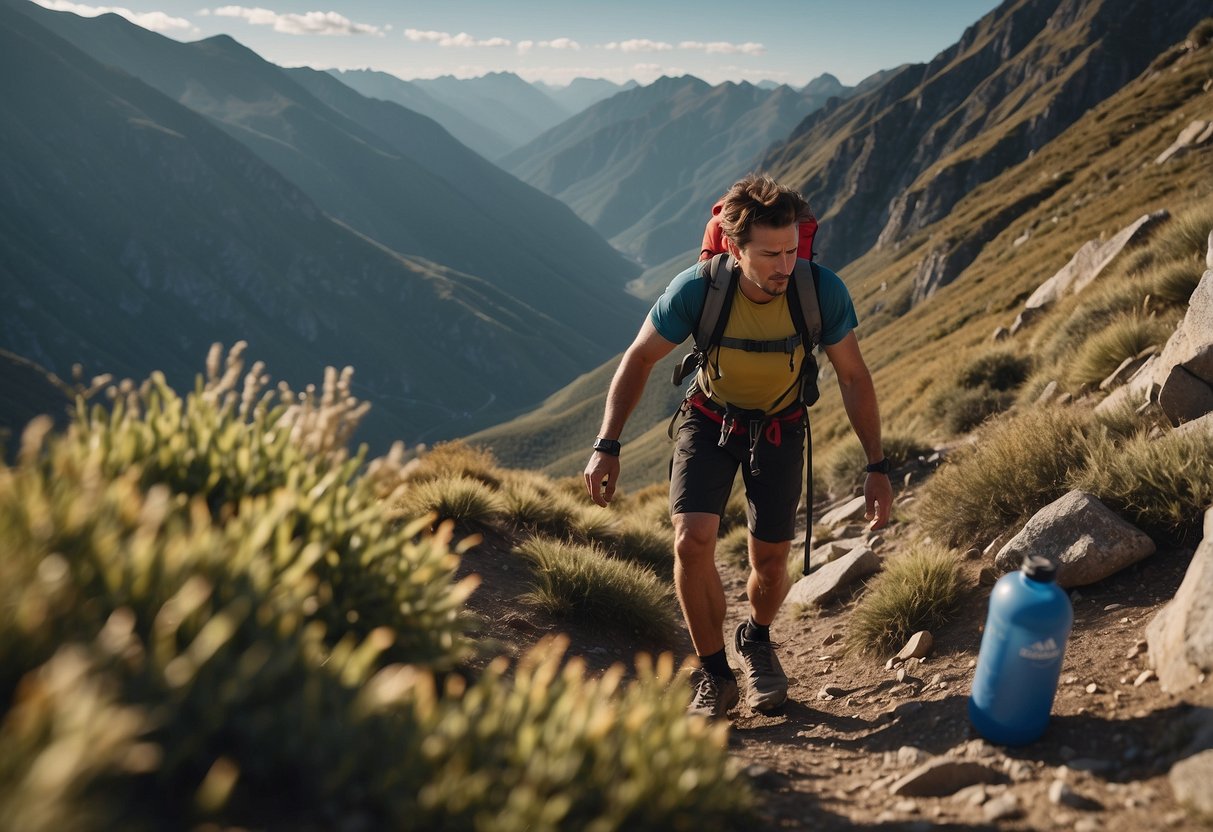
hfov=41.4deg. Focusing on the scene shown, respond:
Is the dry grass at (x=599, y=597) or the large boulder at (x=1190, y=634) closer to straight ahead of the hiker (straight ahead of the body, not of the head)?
the large boulder

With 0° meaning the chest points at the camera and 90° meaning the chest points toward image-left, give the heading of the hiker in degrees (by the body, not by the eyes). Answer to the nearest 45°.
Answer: approximately 0°

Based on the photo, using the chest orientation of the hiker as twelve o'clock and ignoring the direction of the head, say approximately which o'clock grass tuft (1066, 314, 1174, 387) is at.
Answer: The grass tuft is roughly at 7 o'clock from the hiker.

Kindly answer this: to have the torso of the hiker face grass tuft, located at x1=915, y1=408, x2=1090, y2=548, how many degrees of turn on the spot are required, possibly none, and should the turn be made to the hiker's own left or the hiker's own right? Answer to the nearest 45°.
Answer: approximately 135° to the hiker's own left

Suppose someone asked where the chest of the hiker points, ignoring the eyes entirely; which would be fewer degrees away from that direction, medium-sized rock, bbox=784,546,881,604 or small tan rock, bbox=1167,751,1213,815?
the small tan rock

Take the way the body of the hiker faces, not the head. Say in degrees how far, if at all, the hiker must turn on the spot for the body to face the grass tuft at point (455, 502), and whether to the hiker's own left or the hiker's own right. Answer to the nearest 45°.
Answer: approximately 135° to the hiker's own right

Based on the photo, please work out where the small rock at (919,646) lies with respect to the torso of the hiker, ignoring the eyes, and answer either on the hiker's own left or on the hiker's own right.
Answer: on the hiker's own left

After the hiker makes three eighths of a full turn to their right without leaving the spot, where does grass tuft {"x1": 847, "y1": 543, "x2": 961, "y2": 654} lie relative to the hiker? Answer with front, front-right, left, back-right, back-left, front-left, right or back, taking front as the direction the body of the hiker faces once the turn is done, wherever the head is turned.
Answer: right

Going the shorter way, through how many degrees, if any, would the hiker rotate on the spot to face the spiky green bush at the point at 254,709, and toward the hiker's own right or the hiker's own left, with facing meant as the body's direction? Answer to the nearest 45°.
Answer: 0° — they already face it

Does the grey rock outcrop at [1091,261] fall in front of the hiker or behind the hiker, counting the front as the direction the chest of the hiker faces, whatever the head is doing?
behind

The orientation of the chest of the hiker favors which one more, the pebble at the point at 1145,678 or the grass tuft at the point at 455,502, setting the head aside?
the pebble
